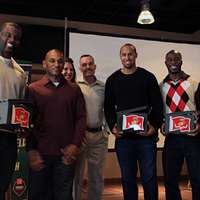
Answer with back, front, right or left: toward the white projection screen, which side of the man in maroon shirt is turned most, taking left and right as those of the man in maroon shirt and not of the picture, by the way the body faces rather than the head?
back

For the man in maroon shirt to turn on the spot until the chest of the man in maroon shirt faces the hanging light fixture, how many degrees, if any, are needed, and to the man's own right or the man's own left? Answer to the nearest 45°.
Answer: approximately 135° to the man's own left

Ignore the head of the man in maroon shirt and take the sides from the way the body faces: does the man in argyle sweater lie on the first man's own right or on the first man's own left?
on the first man's own left

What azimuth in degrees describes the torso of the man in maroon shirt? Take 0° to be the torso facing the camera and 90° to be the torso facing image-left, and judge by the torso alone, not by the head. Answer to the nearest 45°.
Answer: approximately 0°
